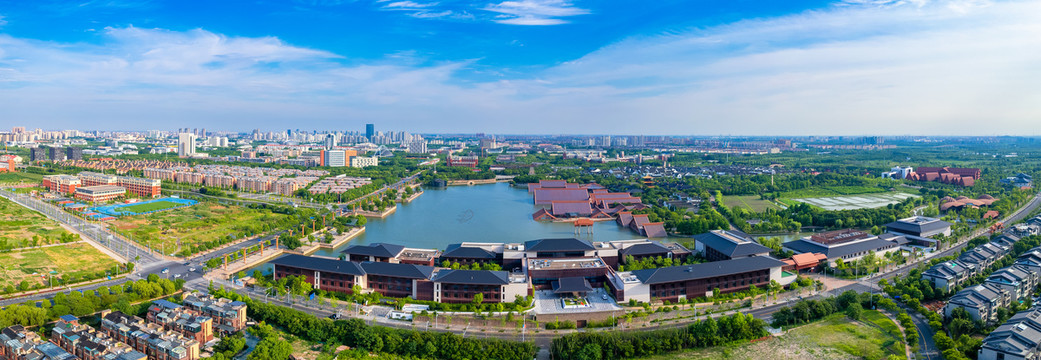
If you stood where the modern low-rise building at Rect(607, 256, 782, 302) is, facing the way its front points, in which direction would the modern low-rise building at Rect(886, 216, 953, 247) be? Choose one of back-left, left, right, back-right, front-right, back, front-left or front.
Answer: back-left

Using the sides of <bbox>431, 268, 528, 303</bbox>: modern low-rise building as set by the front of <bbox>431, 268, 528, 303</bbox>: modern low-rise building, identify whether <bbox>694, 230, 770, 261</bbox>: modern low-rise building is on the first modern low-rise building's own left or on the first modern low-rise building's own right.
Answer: on the first modern low-rise building's own left

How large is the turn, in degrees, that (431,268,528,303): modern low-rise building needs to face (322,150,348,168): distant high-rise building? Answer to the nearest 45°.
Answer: approximately 180°

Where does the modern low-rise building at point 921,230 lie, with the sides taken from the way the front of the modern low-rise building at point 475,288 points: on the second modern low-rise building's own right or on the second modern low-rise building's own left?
on the second modern low-rise building's own left

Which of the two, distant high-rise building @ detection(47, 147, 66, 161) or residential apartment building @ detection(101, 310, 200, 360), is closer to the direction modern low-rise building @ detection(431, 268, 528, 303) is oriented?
the residential apartment building

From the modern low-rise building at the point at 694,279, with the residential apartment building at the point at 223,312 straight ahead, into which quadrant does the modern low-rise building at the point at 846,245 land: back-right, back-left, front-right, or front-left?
back-right

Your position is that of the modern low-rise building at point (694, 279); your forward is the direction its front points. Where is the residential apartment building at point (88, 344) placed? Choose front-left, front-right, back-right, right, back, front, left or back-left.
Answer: front-right

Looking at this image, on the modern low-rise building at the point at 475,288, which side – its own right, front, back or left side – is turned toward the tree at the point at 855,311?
left

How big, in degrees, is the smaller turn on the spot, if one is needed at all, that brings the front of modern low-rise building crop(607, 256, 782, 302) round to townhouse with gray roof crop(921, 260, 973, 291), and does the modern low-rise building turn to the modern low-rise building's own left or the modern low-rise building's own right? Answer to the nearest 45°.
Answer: approximately 90° to the modern low-rise building's own left

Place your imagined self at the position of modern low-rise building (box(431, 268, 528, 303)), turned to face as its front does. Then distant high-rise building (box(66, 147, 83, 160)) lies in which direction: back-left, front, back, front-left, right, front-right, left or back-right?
back-right

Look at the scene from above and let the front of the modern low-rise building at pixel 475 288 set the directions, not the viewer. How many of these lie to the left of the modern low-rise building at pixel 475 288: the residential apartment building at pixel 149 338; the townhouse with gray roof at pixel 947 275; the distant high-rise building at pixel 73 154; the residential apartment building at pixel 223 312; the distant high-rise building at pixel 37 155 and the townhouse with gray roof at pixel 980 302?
2

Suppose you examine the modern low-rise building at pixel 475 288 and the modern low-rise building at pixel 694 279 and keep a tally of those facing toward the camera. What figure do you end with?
2

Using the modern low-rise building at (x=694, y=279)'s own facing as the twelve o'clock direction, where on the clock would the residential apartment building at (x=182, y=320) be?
The residential apartment building is roughly at 2 o'clock from the modern low-rise building.

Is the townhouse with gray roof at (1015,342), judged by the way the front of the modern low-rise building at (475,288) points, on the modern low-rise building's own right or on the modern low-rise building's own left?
on the modern low-rise building's own left

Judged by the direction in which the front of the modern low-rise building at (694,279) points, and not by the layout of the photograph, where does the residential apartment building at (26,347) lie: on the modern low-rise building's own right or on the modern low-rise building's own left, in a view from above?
on the modern low-rise building's own right

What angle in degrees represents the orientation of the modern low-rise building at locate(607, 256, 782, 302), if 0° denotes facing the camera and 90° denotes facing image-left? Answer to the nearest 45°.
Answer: approximately 0°

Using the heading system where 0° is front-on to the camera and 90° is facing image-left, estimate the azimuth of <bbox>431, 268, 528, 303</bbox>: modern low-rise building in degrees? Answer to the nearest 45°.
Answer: approximately 0°
